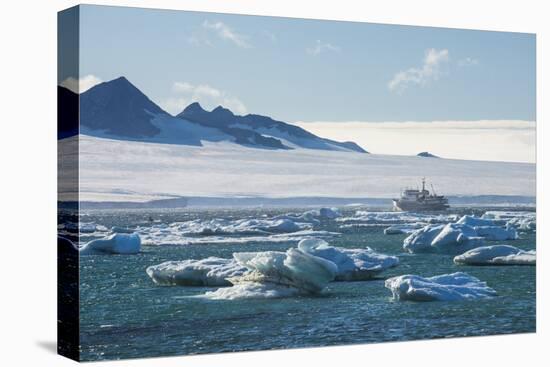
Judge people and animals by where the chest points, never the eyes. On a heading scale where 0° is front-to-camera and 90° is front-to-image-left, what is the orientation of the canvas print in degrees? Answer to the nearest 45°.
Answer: approximately 315°
